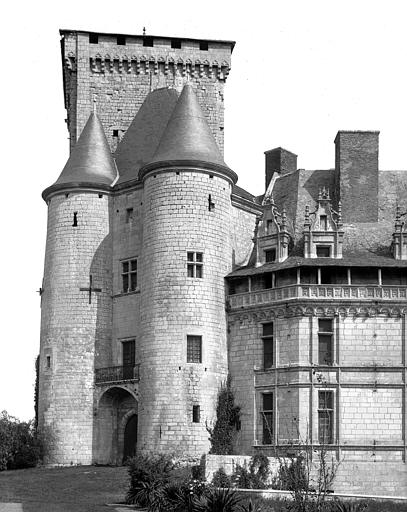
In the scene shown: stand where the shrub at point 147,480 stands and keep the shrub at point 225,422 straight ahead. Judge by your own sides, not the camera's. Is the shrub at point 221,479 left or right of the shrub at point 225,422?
right

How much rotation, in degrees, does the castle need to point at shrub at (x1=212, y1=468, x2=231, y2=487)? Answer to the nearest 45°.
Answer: approximately 45° to its left

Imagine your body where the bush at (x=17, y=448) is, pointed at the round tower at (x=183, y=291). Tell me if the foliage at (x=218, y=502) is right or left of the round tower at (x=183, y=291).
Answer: right

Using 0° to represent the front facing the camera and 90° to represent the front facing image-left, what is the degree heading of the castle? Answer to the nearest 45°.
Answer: approximately 45°

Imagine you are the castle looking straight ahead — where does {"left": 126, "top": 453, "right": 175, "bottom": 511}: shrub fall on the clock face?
The shrub is roughly at 11 o'clock from the castle.

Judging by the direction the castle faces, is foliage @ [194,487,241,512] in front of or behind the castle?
in front

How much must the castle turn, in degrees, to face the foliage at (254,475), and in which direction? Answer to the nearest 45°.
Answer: approximately 45° to its left

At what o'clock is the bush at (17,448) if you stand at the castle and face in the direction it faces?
The bush is roughly at 2 o'clock from the castle.
